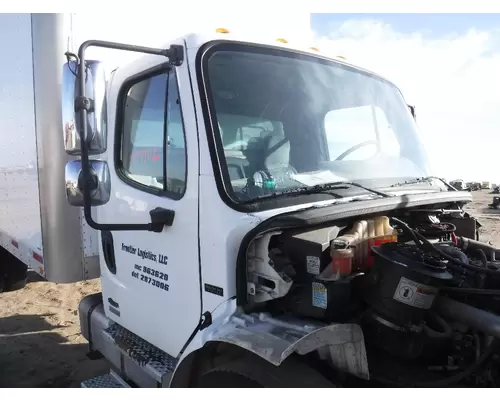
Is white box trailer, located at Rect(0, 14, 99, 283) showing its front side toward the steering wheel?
yes

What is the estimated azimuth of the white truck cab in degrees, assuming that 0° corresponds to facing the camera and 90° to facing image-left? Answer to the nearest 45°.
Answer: approximately 315°

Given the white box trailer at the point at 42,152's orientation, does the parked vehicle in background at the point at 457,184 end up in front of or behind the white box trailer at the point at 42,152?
in front

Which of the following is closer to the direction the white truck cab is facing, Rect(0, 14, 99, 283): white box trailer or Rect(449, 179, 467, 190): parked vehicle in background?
the parked vehicle in background

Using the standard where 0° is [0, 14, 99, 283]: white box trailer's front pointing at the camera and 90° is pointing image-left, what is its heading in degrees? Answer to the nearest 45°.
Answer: approximately 315°

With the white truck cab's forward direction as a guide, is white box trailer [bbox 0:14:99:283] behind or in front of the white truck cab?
behind

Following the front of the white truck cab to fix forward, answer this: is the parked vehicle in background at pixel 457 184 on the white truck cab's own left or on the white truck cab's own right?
on the white truck cab's own left

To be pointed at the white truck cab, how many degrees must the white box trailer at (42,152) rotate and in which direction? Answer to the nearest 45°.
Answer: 0° — it already faces it
